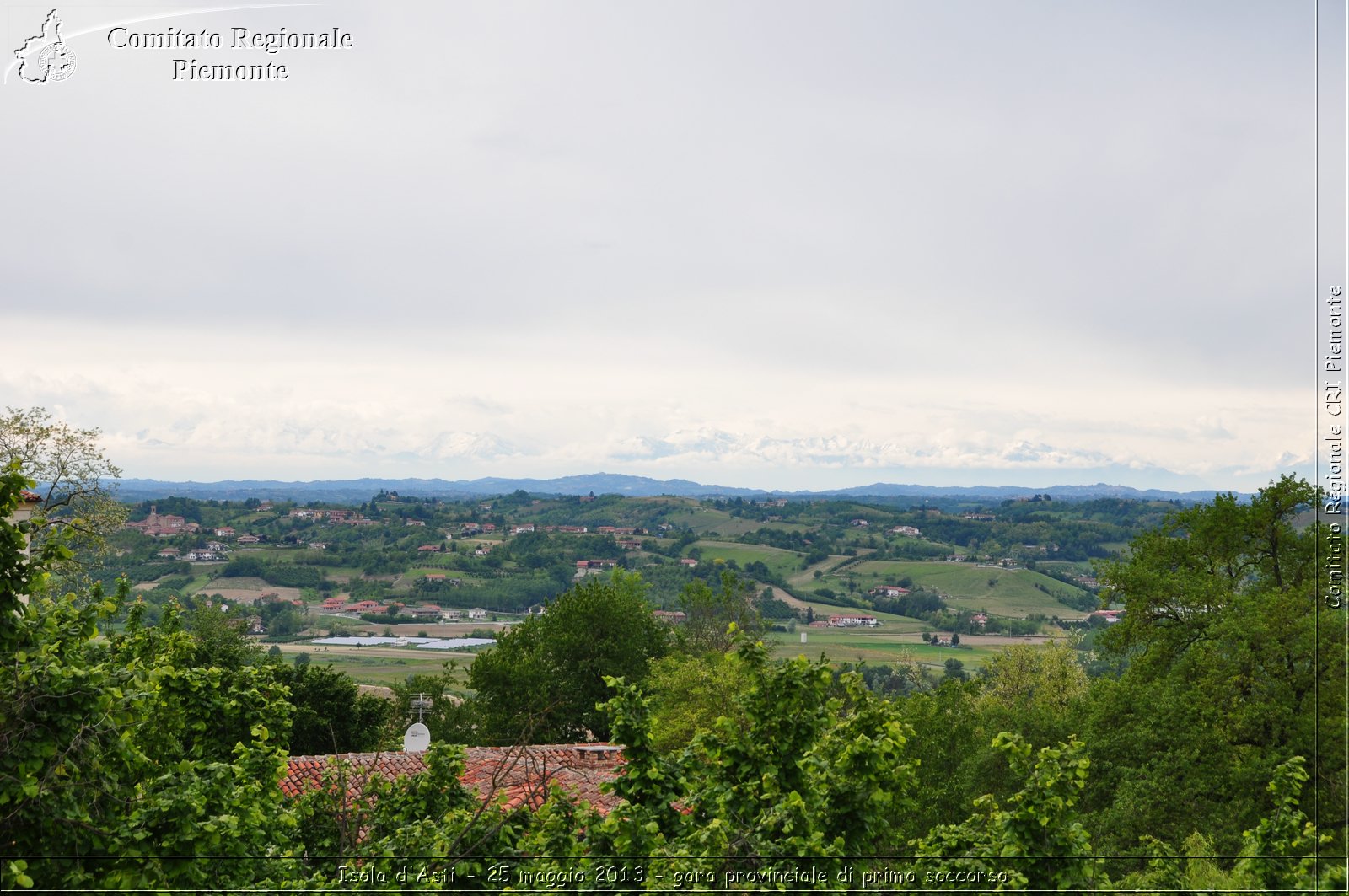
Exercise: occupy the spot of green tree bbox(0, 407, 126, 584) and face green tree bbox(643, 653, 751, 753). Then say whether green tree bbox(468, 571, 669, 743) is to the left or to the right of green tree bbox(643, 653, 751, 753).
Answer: left

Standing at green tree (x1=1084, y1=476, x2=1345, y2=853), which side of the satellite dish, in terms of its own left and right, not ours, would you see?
left

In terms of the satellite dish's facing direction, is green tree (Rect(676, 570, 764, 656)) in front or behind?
behind

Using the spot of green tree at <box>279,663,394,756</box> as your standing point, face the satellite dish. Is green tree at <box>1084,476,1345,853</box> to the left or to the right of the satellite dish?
left

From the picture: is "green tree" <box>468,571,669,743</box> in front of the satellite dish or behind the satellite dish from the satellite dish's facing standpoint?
behind
